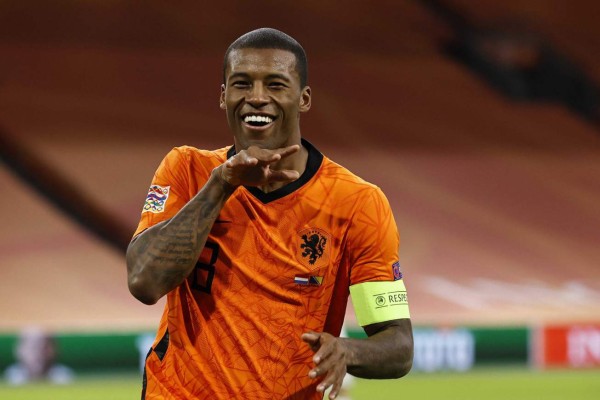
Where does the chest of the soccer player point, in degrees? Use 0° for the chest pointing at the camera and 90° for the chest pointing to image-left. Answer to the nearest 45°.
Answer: approximately 0°

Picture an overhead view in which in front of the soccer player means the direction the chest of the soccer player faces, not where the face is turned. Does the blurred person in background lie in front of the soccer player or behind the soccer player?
behind
